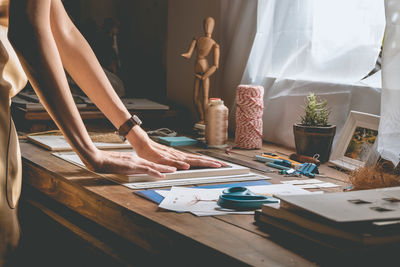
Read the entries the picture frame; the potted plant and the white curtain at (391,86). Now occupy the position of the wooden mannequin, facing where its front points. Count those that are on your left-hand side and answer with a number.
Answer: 3

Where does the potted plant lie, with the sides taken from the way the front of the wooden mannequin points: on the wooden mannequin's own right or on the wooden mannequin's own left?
on the wooden mannequin's own left

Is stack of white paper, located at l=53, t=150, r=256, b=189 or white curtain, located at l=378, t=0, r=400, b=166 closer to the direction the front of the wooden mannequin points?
the stack of white paper

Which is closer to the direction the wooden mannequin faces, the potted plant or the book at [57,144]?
the book

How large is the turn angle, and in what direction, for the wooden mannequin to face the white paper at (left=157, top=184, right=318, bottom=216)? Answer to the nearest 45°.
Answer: approximately 45° to its left

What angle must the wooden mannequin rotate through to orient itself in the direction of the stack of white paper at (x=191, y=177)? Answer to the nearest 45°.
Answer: approximately 45° to its left

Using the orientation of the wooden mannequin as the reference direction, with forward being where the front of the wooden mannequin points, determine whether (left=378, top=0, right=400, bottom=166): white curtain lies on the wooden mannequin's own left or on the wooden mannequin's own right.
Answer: on the wooden mannequin's own left

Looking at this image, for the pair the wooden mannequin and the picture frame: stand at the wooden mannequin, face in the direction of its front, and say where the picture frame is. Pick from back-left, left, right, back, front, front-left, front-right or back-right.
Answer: left

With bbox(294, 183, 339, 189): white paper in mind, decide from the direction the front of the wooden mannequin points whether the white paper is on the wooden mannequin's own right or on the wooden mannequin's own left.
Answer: on the wooden mannequin's own left

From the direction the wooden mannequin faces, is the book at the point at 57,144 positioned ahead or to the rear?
ahead

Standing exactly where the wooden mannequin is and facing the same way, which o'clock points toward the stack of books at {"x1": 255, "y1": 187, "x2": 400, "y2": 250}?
The stack of books is roughly at 10 o'clock from the wooden mannequin.

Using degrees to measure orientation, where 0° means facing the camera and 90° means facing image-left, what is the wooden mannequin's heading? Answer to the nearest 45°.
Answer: approximately 45°
